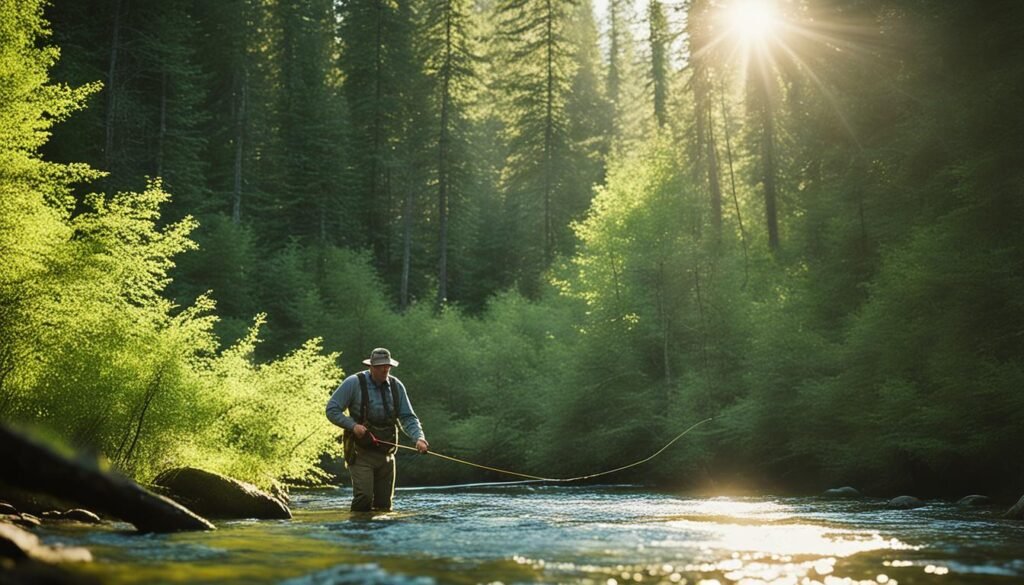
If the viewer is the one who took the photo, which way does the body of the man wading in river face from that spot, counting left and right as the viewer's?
facing the viewer and to the right of the viewer

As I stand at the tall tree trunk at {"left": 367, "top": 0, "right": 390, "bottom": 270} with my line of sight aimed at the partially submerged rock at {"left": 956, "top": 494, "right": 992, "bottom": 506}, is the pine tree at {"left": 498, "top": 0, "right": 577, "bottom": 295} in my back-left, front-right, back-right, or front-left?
front-left

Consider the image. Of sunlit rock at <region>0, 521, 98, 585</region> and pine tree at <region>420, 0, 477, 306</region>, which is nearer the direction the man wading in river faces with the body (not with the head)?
the sunlit rock

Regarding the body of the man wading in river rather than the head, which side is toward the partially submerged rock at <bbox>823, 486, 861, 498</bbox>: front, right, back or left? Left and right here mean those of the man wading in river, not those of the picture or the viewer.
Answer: left

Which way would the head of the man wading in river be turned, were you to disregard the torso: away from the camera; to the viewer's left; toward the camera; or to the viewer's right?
toward the camera

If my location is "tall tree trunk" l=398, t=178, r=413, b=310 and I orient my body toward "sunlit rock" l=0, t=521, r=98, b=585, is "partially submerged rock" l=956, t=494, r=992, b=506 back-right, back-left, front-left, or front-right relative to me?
front-left

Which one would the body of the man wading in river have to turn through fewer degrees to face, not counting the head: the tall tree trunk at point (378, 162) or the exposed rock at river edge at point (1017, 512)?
the exposed rock at river edge

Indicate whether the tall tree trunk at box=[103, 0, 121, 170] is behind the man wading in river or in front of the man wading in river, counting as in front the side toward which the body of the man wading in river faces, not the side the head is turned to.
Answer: behind

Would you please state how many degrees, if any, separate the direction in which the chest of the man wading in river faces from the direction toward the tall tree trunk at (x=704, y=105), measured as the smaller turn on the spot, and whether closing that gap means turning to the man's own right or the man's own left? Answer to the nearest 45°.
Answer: approximately 90° to the man's own left

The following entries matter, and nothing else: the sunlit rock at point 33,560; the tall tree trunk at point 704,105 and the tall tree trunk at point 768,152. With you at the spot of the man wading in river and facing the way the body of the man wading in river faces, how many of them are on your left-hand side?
2
